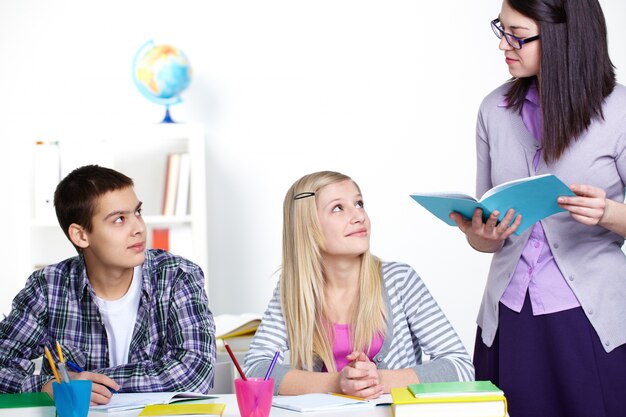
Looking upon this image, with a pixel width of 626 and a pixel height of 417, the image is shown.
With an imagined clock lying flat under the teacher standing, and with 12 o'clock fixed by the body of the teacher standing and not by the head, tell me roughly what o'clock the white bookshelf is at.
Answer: The white bookshelf is roughly at 3 o'clock from the teacher standing.

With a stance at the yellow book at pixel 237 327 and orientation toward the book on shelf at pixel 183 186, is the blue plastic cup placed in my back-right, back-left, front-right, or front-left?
back-left

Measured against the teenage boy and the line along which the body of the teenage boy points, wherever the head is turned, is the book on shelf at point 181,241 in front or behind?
behind

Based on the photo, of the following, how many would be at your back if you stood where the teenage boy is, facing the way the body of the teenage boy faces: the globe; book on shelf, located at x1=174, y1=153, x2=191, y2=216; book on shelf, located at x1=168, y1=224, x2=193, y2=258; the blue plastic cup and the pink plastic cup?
3

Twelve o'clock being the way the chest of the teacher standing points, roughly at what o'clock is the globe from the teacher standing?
The globe is roughly at 3 o'clock from the teacher standing.

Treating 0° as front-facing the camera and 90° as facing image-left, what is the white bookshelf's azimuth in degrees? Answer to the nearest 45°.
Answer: approximately 0°

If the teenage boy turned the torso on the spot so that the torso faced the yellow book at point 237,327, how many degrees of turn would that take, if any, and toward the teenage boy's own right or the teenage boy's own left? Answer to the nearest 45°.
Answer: approximately 135° to the teenage boy's own left

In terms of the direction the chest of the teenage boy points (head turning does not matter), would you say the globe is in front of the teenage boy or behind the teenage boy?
behind

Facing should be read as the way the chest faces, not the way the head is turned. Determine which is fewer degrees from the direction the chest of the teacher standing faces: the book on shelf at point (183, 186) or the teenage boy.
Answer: the teenage boy

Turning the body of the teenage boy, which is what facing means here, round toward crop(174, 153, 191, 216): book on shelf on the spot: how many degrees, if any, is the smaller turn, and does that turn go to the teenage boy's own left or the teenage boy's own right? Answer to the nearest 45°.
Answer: approximately 180°

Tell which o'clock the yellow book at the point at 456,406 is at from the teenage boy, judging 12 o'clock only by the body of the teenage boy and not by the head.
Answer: The yellow book is roughly at 11 o'clock from the teenage boy.

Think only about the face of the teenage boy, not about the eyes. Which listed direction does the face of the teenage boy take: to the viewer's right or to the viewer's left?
to the viewer's right

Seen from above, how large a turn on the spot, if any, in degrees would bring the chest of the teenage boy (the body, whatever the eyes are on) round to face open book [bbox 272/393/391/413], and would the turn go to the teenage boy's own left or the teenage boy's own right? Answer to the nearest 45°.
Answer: approximately 45° to the teenage boy's own left

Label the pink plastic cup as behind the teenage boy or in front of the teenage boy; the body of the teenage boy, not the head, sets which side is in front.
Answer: in front
